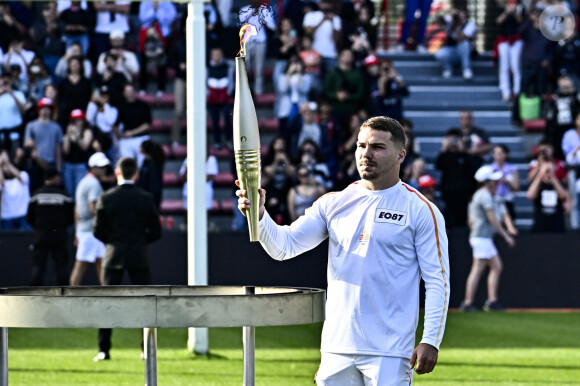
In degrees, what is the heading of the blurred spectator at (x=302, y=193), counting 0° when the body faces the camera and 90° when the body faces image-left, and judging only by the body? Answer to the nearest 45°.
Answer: approximately 0°

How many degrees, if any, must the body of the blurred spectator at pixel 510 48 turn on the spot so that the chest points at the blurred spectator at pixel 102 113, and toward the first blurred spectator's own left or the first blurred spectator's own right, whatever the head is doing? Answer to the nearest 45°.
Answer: approximately 45° to the first blurred spectator's own right

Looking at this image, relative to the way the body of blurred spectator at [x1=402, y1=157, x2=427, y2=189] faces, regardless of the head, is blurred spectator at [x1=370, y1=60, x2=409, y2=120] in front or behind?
behind

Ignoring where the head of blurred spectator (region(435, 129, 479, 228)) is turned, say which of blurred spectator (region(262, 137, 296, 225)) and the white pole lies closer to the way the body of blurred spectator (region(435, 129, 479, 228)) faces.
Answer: the white pole

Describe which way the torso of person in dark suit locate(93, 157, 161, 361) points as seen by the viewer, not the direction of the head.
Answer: away from the camera

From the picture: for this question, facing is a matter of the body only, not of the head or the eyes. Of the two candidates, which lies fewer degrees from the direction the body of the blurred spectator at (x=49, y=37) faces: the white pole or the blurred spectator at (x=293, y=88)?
the white pole

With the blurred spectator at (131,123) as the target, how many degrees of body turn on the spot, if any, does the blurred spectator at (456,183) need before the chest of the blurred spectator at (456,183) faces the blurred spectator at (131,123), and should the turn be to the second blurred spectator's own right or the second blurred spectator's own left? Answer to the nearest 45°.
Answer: approximately 90° to the second blurred spectator's own right

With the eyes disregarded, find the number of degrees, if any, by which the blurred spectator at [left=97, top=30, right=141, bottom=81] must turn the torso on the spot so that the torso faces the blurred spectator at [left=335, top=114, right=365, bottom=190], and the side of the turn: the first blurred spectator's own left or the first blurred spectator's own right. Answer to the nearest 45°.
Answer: approximately 45° to the first blurred spectator's own left
